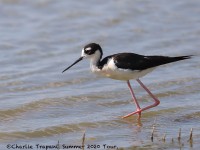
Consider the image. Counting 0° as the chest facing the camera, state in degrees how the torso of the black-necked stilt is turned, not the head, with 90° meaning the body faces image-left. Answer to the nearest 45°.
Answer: approximately 90°
